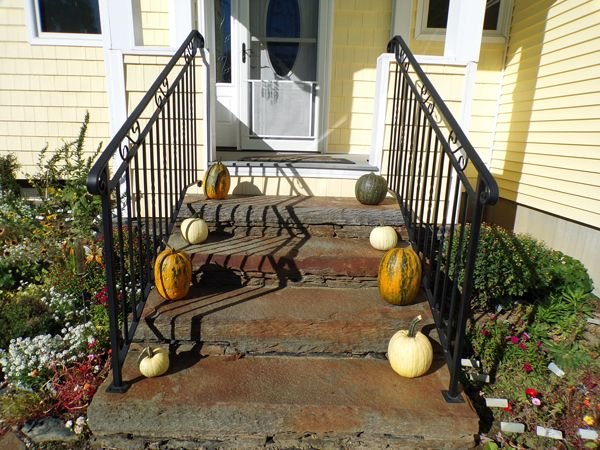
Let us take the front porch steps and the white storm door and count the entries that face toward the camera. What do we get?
2

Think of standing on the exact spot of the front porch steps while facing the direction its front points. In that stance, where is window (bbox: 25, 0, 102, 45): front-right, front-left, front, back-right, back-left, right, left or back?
back-right

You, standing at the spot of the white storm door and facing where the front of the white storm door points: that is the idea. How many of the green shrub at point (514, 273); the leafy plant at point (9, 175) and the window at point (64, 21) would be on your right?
2

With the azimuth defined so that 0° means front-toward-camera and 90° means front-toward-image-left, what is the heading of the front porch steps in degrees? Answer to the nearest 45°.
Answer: approximately 0°

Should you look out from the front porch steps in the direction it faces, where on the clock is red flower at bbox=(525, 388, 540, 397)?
The red flower is roughly at 9 o'clock from the front porch steps.

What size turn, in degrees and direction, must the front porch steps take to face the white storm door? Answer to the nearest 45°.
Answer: approximately 180°

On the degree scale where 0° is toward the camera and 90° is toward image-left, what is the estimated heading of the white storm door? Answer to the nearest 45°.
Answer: approximately 0°
